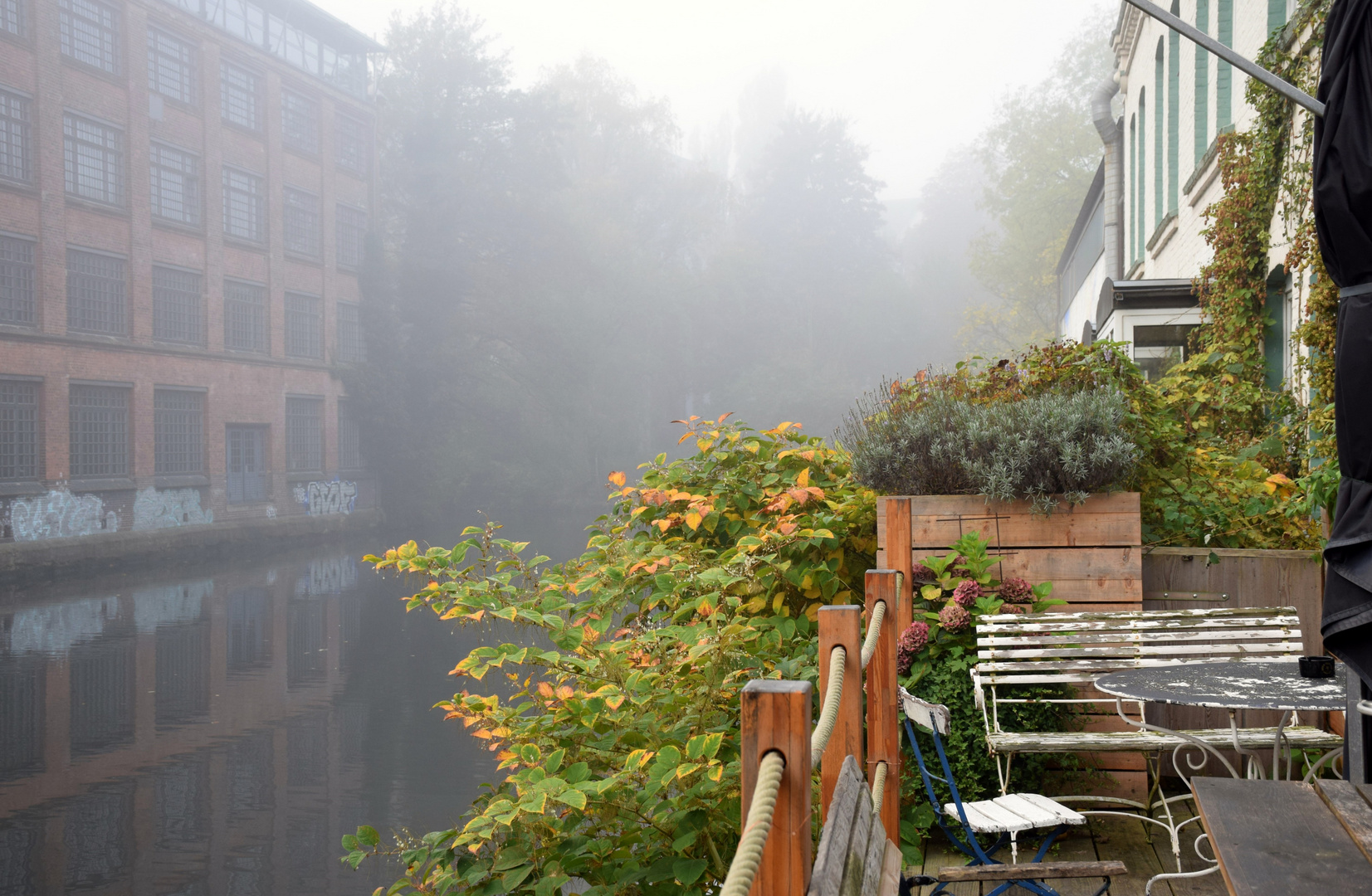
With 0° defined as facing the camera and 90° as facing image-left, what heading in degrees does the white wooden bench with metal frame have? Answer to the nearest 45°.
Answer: approximately 0°

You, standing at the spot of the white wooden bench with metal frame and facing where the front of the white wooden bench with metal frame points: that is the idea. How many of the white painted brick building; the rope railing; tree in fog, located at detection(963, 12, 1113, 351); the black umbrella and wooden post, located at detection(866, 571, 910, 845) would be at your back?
2

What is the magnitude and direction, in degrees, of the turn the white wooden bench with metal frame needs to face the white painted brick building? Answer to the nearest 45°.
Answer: approximately 180°

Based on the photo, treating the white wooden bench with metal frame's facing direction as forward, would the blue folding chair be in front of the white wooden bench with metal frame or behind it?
in front

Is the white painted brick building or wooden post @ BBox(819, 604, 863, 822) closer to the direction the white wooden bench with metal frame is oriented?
the wooden post

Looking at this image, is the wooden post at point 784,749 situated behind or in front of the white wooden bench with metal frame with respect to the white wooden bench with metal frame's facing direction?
in front

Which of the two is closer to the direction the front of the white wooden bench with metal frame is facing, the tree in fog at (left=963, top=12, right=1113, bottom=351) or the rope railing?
the rope railing

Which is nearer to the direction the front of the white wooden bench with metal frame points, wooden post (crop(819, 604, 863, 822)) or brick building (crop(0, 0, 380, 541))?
the wooden post

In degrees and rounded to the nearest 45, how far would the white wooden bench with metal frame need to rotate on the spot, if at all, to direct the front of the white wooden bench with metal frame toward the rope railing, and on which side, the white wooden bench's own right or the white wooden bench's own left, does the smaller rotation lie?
0° — it already faces it

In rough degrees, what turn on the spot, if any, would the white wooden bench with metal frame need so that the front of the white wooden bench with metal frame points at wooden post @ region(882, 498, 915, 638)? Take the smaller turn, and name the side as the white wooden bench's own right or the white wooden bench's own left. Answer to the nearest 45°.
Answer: approximately 45° to the white wooden bench's own right

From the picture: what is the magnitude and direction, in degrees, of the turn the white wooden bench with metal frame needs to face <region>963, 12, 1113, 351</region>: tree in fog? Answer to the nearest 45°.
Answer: approximately 180°

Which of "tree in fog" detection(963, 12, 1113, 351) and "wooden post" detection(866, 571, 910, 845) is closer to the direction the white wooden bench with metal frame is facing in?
the wooden post
